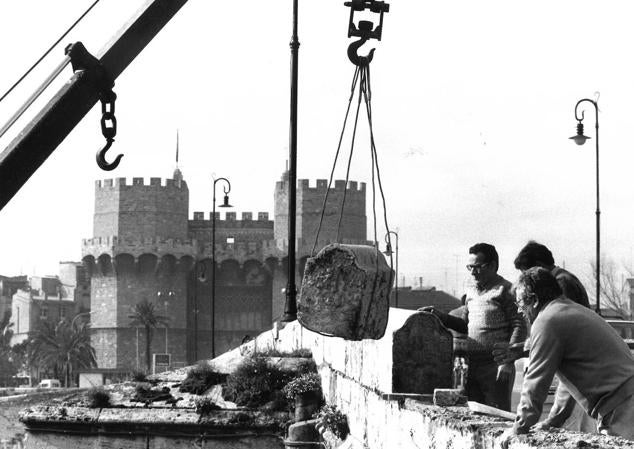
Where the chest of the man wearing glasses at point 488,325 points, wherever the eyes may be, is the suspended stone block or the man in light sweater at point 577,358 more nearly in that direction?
the suspended stone block

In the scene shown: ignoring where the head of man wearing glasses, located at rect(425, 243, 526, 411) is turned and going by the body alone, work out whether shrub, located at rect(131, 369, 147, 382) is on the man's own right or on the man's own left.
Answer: on the man's own right

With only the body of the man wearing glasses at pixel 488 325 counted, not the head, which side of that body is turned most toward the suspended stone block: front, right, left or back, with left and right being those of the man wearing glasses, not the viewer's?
front

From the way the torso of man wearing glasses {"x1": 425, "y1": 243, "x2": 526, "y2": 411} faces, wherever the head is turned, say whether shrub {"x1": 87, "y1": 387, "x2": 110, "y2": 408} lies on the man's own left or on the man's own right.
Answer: on the man's own right

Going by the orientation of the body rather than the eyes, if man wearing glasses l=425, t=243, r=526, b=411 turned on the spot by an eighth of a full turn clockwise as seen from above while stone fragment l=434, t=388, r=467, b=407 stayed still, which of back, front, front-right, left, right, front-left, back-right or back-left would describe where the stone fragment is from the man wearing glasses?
left
